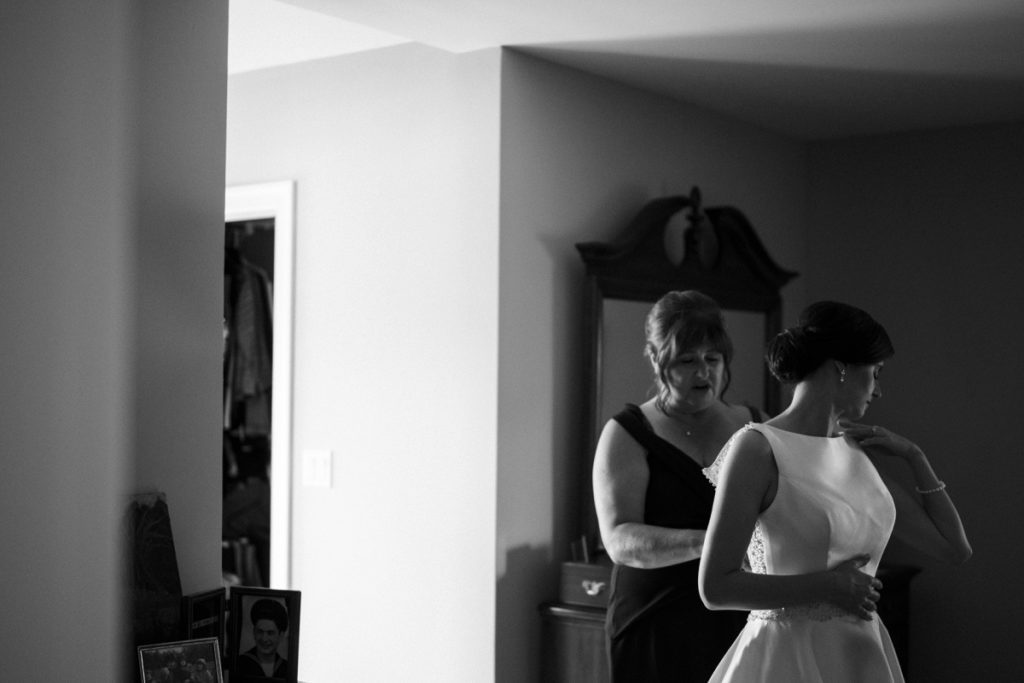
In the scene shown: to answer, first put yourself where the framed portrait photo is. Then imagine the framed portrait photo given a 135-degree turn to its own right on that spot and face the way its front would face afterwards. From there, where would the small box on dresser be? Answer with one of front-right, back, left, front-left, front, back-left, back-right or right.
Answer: right

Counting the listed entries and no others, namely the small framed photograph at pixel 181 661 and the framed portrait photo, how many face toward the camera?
2

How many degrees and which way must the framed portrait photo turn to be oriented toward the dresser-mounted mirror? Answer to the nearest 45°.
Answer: approximately 135° to its left

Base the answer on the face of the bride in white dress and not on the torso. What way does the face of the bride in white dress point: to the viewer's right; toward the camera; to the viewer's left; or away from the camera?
to the viewer's right

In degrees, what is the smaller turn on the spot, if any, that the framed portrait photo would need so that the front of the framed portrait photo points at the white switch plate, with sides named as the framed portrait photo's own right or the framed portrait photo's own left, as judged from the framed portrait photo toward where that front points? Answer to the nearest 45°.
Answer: approximately 180°

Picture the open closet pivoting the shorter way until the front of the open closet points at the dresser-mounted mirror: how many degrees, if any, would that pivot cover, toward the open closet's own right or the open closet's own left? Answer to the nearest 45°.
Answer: approximately 90° to the open closet's own left

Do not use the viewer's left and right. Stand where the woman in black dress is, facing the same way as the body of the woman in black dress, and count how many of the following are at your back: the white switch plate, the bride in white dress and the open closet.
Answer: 2

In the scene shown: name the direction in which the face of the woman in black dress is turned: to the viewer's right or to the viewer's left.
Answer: to the viewer's right

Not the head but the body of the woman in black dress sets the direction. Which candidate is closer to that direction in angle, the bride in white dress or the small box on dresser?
the bride in white dress

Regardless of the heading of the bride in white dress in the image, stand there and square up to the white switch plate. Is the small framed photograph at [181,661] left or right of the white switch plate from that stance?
left

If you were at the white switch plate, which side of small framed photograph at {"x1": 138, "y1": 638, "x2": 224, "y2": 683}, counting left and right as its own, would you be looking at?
back

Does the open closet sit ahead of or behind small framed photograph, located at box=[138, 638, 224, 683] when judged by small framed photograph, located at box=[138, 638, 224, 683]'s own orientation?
behind
